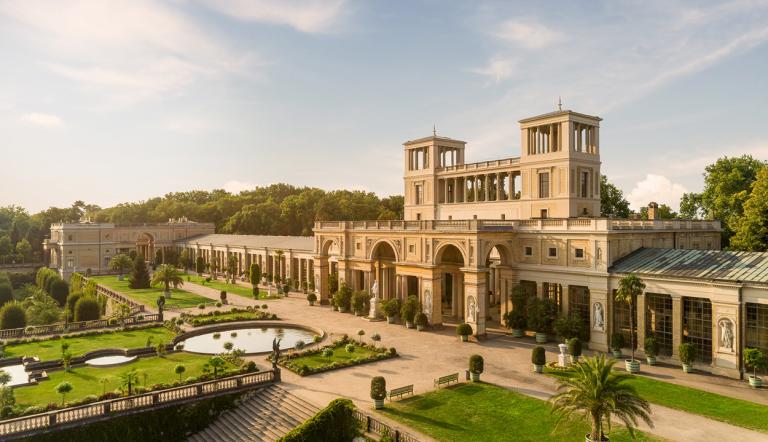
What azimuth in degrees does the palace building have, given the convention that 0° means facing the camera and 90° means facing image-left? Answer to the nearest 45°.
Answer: approximately 45°

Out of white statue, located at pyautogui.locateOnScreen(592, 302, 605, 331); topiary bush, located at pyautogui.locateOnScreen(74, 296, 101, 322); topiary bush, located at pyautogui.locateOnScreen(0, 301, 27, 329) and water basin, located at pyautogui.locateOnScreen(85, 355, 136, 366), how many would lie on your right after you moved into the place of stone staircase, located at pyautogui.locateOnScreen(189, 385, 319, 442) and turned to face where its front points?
3

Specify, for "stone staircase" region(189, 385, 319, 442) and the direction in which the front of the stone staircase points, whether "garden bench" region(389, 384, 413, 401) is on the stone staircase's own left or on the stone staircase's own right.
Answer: on the stone staircase's own left

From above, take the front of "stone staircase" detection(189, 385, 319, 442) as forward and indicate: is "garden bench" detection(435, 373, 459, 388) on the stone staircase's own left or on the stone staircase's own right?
on the stone staircase's own left

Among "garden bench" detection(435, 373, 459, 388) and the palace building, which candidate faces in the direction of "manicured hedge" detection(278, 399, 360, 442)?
the palace building

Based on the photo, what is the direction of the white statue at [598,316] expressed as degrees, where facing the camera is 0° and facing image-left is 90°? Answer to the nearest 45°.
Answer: approximately 45°
